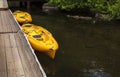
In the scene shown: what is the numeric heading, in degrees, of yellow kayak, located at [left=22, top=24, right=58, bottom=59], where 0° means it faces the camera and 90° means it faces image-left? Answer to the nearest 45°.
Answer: approximately 315°
